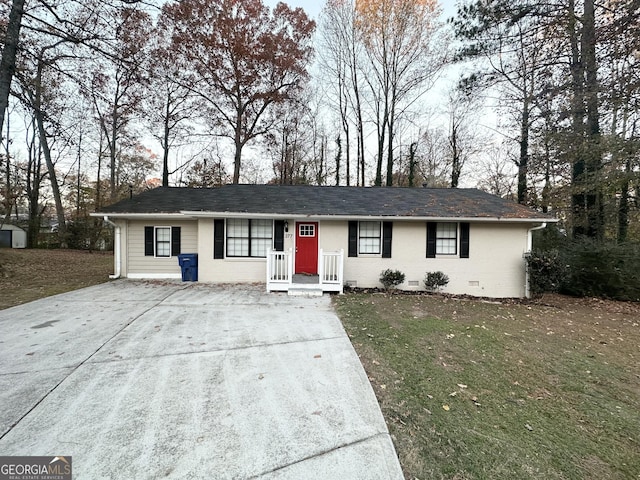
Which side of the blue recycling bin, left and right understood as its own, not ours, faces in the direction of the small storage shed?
right

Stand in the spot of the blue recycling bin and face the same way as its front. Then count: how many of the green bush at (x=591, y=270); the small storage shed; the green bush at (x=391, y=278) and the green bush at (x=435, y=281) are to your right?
1

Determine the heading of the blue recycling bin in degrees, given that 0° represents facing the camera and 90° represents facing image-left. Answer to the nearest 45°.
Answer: approximately 45°

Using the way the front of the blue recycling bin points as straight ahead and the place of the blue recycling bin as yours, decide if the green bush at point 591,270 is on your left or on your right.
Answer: on your left

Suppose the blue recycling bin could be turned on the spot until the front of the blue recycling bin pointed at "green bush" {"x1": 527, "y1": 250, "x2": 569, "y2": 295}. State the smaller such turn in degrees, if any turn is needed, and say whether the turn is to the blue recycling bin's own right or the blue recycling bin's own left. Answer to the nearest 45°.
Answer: approximately 90° to the blue recycling bin's own left

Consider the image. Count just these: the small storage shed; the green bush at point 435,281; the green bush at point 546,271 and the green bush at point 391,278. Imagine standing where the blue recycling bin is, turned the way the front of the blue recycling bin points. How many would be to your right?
1

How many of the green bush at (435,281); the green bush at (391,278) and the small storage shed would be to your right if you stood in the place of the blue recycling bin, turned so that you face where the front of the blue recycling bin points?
1

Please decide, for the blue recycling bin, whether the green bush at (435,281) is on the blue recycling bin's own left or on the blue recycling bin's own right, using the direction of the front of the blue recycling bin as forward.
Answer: on the blue recycling bin's own left

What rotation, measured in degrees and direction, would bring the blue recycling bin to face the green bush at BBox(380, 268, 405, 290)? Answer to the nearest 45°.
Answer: approximately 90° to its left
